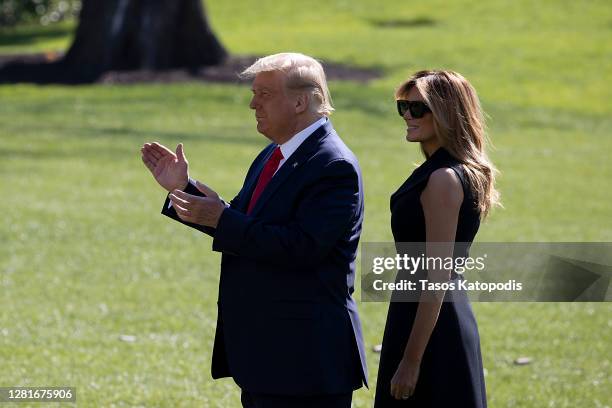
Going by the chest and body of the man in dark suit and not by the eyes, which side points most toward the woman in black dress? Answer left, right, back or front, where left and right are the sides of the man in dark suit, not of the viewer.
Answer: back

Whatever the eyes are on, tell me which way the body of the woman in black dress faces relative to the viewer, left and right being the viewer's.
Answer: facing to the left of the viewer

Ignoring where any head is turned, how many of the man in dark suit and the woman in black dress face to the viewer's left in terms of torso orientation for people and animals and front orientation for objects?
2

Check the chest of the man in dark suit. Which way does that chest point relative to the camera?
to the viewer's left

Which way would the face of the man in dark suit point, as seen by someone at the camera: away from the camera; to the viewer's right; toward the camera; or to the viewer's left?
to the viewer's left

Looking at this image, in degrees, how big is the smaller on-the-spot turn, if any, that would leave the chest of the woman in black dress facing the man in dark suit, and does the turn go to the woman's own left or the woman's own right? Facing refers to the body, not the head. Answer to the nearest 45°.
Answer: approximately 45° to the woman's own left
